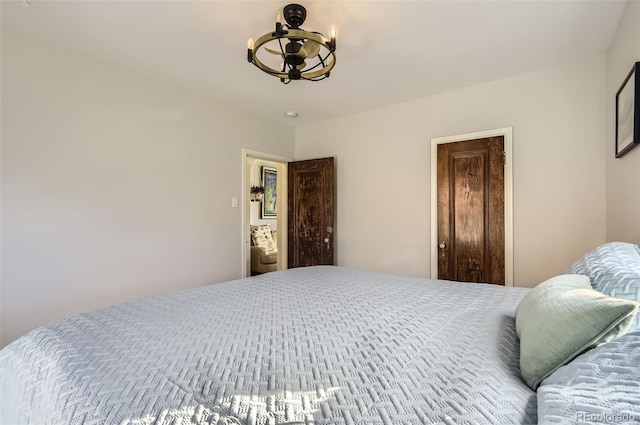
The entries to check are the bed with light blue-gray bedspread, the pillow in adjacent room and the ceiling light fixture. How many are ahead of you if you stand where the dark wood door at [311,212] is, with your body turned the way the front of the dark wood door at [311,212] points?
2

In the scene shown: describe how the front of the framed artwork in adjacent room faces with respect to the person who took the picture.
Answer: facing the viewer and to the right of the viewer

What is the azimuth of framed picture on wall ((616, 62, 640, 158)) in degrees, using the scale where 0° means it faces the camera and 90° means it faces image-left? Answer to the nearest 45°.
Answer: approximately 90°

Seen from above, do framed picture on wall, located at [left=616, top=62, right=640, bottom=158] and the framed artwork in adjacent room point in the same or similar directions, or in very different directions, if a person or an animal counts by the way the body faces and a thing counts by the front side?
very different directions

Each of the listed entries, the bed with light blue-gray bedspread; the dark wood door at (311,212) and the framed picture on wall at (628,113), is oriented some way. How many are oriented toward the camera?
1

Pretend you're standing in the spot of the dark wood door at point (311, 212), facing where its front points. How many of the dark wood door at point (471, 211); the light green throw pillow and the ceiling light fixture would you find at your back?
0

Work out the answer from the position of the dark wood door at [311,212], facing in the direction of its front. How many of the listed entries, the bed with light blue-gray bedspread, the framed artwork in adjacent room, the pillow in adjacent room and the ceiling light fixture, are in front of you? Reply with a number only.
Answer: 2

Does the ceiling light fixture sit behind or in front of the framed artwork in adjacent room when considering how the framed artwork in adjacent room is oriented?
in front

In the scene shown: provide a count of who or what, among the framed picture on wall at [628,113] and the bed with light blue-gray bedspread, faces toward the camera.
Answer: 0

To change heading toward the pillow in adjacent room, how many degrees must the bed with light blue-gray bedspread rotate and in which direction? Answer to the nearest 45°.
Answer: approximately 45° to its right

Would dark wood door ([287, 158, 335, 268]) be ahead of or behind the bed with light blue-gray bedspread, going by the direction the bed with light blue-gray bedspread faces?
ahead

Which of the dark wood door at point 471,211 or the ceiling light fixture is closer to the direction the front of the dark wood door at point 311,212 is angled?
the ceiling light fixture

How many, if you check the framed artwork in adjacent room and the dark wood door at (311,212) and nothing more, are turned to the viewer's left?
0

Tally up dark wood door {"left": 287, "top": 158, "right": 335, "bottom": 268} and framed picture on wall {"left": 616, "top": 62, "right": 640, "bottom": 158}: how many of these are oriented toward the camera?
1

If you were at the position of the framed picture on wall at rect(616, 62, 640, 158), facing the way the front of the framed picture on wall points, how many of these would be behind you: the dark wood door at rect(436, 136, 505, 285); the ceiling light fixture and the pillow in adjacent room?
0

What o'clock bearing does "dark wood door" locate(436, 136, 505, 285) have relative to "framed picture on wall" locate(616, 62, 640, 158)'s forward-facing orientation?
The dark wood door is roughly at 1 o'clock from the framed picture on wall.

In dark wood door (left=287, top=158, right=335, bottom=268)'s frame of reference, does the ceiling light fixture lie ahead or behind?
ahead

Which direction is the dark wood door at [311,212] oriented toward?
toward the camera

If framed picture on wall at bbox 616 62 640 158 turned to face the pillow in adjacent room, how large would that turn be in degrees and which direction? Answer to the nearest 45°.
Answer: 0° — it already faces it

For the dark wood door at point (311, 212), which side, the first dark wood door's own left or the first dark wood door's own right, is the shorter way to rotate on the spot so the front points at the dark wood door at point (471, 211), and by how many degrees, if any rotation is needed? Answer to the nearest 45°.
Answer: approximately 45° to the first dark wood door's own left

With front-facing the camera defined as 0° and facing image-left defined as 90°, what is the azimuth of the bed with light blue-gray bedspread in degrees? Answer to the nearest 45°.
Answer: approximately 135°
